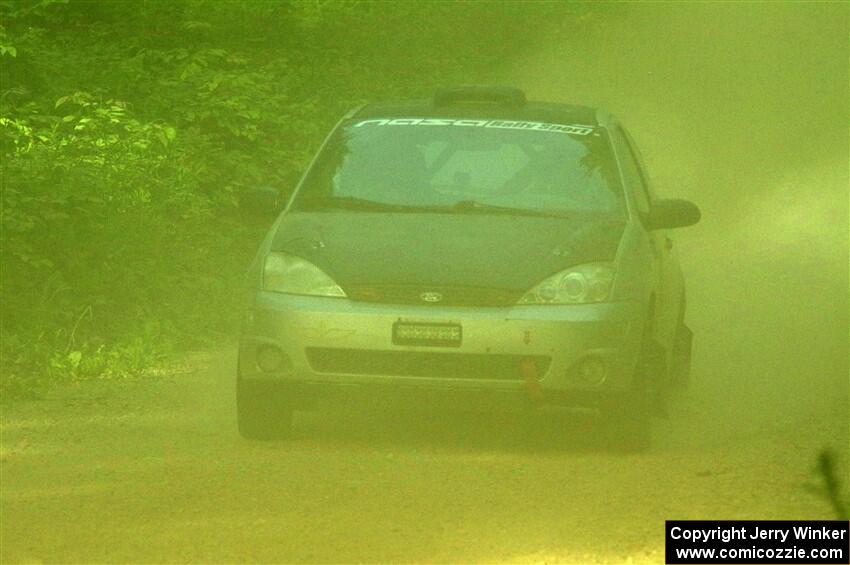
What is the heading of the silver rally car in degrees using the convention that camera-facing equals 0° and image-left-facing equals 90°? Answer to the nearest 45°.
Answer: approximately 0°
